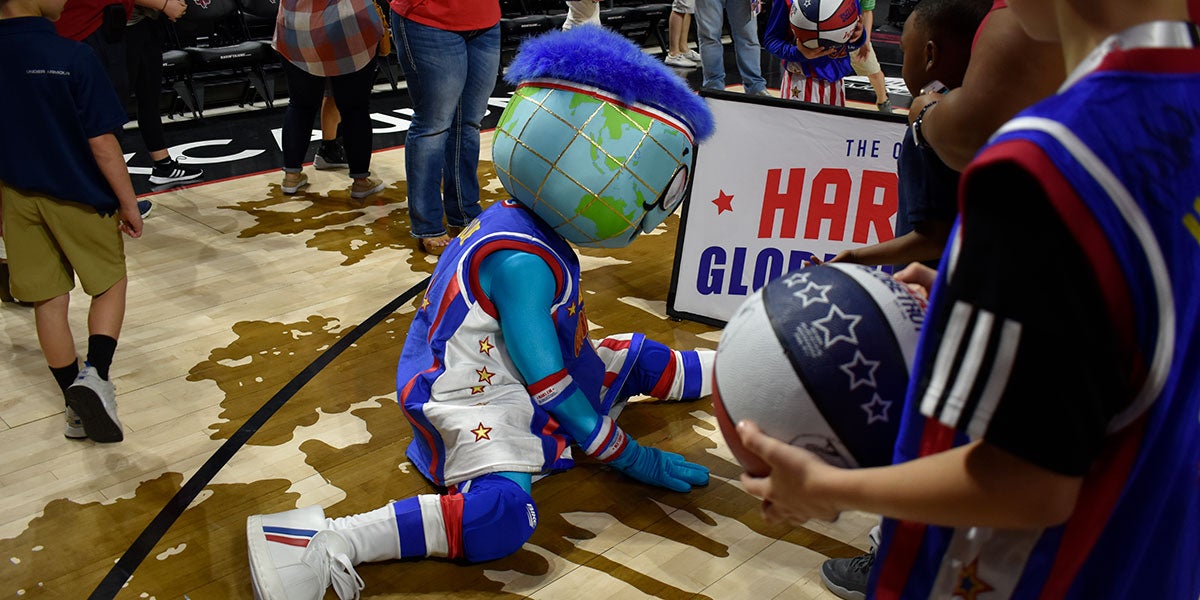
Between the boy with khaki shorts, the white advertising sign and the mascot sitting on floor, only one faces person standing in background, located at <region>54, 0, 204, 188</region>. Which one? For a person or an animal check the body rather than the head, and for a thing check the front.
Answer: the boy with khaki shorts

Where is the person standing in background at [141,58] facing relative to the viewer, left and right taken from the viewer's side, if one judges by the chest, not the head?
facing to the right of the viewer

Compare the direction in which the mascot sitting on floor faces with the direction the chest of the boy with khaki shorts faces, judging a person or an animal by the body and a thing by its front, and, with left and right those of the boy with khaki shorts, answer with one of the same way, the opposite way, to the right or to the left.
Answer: to the right

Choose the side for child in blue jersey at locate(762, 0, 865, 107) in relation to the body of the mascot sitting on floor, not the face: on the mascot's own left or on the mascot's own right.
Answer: on the mascot's own left

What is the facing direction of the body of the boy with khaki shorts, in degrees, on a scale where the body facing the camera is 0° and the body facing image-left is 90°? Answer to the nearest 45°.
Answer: approximately 180°

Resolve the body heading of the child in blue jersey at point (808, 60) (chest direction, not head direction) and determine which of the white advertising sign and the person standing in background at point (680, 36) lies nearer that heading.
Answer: the white advertising sign

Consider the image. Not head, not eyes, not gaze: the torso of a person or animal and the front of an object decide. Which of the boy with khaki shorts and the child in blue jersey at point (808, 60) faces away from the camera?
the boy with khaki shorts

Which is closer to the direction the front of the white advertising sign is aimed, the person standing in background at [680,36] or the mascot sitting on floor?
the mascot sitting on floor

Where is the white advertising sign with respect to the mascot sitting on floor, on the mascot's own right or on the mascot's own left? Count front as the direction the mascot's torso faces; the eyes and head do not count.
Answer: on the mascot's own left
